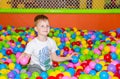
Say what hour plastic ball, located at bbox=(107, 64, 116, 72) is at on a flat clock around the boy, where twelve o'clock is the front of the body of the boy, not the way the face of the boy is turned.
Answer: The plastic ball is roughly at 11 o'clock from the boy.

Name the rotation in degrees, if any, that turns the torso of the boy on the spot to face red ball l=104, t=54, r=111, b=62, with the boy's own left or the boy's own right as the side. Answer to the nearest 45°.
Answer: approximately 45° to the boy's own left

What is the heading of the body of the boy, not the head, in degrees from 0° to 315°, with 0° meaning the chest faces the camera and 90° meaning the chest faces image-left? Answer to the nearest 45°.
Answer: approximately 315°

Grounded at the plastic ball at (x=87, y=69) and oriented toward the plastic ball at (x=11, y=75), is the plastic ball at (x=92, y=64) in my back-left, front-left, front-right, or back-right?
back-right

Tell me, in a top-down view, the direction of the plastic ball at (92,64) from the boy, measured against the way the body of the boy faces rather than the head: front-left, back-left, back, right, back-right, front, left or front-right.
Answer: front-left

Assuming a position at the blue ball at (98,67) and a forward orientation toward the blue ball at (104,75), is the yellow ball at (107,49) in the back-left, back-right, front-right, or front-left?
back-left

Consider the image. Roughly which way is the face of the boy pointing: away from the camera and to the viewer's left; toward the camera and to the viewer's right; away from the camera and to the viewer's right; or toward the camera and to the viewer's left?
toward the camera and to the viewer's right
